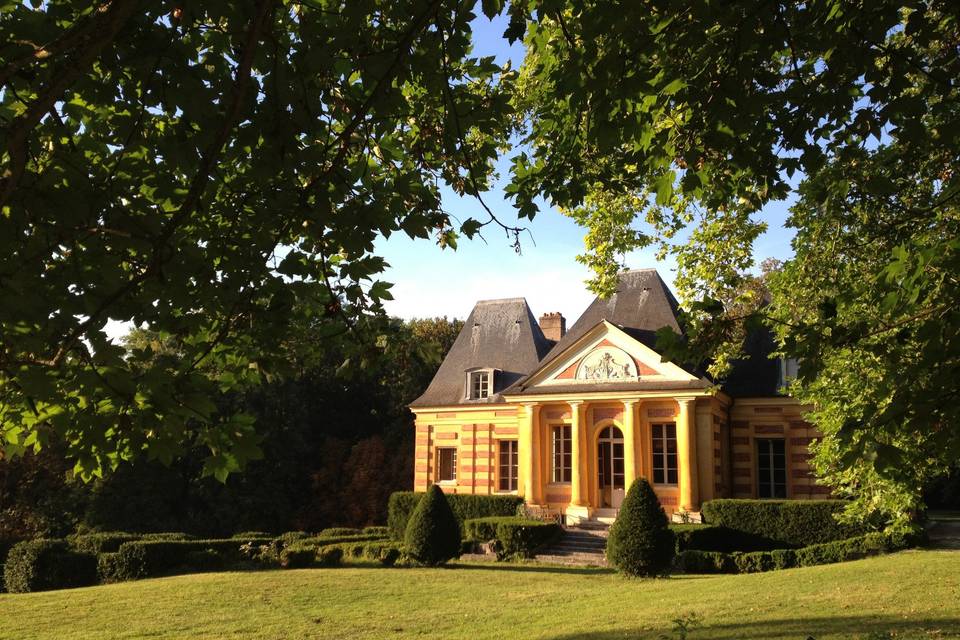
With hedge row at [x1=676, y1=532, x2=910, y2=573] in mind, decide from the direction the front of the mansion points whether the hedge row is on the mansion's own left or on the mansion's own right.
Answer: on the mansion's own left

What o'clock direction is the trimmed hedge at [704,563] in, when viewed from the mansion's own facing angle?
The trimmed hedge is roughly at 10 o'clock from the mansion.

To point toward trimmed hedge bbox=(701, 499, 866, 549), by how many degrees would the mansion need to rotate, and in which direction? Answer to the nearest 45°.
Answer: approximately 90° to its left

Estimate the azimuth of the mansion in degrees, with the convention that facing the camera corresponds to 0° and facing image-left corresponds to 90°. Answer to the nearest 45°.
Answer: approximately 45°

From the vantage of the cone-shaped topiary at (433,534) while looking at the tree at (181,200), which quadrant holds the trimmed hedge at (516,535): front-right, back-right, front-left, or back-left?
back-left
